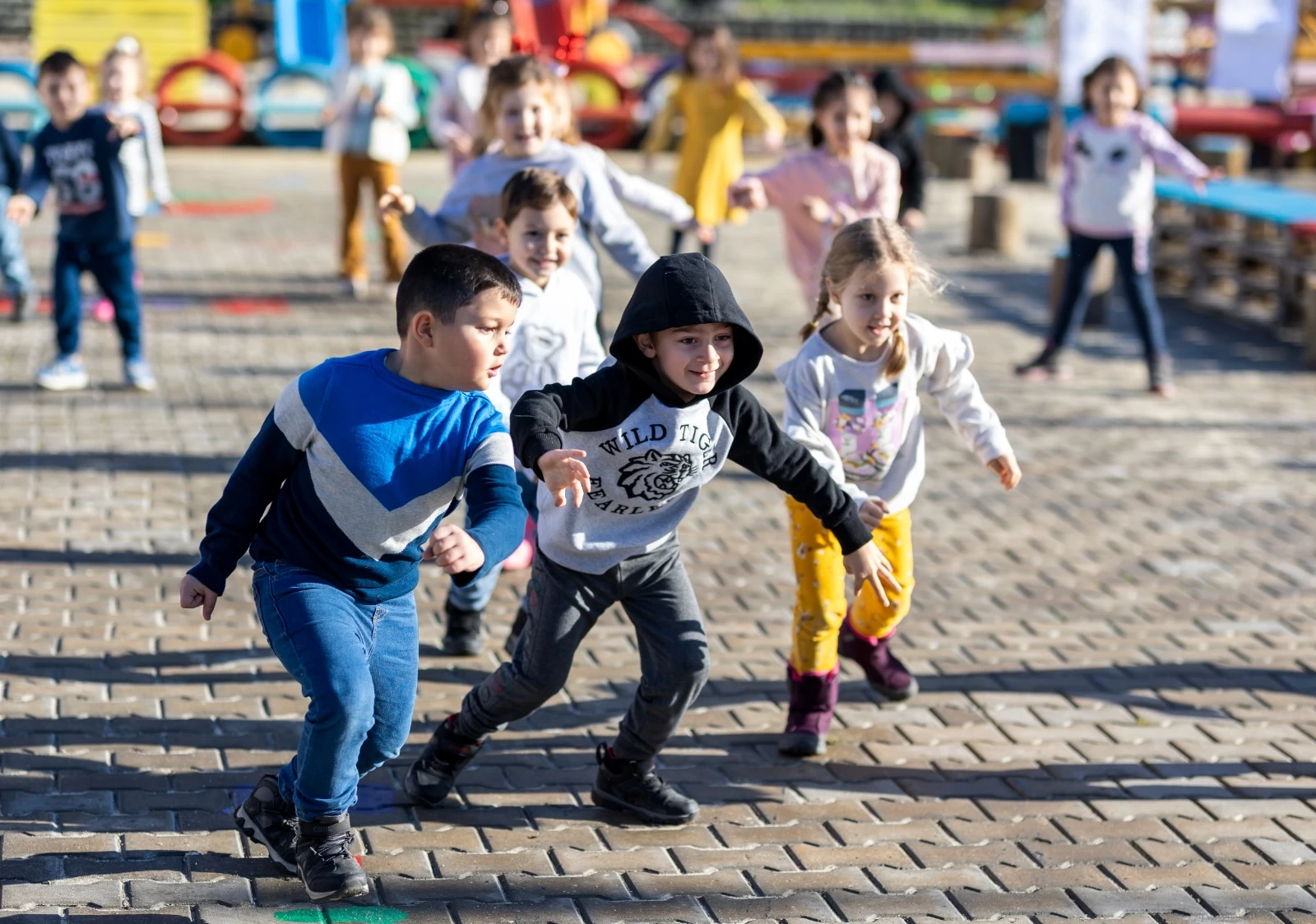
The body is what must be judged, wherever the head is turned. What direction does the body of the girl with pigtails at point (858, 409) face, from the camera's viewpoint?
toward the camera

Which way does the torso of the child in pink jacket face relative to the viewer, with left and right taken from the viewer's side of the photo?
facing the viewer

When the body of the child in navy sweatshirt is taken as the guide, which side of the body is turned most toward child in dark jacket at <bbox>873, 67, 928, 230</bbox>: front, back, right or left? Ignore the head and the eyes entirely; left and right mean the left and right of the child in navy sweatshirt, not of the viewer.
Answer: left

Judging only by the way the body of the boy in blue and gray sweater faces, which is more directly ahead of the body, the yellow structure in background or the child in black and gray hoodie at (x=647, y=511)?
the child in black and gray hoodie

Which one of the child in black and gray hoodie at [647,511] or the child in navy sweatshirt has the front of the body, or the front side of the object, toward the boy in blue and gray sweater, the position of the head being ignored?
the child in navy sweatshirt

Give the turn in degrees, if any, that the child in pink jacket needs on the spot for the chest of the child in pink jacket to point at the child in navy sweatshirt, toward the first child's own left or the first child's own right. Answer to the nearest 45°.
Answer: approximately 90° to the first child's own right

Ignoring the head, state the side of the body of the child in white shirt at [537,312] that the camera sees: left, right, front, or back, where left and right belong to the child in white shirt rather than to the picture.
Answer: front

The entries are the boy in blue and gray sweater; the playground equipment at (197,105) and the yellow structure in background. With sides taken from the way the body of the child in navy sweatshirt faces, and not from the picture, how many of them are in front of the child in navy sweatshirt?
1

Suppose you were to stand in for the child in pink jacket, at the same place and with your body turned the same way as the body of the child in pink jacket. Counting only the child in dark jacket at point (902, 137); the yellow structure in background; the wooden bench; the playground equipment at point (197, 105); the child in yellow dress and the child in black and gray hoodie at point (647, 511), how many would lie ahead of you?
1

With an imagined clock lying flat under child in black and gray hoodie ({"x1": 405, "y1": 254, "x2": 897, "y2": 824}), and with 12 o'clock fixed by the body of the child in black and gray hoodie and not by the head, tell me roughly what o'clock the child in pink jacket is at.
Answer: The child in pink jacket is roughly at 8 o'clock from the child in black and gray hoodie.

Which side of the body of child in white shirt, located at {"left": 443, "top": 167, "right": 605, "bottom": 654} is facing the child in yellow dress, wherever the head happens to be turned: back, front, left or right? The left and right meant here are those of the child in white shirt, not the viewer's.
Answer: back

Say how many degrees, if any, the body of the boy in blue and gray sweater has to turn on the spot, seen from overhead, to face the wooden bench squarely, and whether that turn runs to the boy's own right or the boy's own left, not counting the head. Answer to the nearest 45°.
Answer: approximately 90° to the boy's own left

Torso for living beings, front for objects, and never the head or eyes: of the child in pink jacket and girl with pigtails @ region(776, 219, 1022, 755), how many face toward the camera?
2

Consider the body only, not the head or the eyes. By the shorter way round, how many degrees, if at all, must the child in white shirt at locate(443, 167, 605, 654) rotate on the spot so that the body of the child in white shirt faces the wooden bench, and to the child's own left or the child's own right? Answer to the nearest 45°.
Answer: approximately 135° to the child's own left

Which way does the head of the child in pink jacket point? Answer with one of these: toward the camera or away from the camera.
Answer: toward the camera

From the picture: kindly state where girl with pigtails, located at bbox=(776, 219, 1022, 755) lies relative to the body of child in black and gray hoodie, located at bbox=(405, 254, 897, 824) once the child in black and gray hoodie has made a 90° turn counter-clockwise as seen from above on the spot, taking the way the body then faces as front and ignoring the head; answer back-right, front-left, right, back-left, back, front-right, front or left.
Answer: front

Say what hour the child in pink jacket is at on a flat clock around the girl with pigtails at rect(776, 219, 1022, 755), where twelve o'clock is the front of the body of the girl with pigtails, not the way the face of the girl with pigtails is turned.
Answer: The child in pink jacket is roughly at 6 o'clock from the girl with pigtails.

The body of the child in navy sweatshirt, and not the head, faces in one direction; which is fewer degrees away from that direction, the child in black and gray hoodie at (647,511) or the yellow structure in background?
the child in black and gray hoodie
